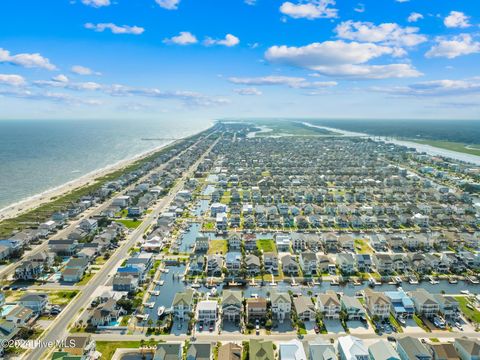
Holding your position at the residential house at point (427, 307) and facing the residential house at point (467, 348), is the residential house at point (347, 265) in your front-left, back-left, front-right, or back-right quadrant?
back-right

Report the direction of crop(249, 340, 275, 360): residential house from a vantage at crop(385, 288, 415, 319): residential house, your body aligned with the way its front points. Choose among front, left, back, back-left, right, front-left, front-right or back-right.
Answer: front-right

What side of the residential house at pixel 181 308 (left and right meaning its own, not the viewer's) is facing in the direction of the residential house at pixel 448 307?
left

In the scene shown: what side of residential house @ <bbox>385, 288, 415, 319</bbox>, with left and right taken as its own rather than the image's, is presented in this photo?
front

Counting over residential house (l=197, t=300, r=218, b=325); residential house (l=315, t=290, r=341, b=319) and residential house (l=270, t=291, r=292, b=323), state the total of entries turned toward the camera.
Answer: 3

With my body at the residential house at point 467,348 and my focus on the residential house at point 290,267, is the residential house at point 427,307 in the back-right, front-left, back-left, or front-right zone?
front-right

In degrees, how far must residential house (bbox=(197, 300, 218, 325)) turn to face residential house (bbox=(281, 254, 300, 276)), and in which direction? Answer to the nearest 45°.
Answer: approximately 135° to its left

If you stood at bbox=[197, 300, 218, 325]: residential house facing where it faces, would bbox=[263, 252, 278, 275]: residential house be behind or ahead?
behind

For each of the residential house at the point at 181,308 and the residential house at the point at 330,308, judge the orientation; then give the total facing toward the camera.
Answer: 2

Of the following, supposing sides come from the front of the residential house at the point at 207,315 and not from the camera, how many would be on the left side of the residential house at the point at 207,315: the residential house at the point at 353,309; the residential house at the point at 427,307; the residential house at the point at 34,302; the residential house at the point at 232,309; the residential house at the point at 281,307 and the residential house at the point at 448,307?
5

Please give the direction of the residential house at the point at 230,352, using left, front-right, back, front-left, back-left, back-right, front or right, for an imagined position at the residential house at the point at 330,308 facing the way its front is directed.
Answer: front-right

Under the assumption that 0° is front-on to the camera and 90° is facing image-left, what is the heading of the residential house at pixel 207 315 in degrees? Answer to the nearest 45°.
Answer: approximately 0°

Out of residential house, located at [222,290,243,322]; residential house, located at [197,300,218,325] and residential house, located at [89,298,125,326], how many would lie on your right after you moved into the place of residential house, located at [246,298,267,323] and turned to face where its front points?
3

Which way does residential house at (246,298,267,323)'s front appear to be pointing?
toward the camera

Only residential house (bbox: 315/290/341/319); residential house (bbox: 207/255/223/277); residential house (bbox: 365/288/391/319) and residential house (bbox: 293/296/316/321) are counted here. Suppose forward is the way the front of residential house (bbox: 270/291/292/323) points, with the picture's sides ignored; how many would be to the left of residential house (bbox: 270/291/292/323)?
3

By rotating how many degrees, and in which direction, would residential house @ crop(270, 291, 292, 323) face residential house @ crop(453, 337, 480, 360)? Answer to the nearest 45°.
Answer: approximately 90° to its left

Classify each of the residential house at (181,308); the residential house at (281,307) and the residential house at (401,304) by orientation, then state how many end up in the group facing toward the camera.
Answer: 3

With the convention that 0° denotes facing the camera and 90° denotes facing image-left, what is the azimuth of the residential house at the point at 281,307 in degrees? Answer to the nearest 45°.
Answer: approximately 0°
